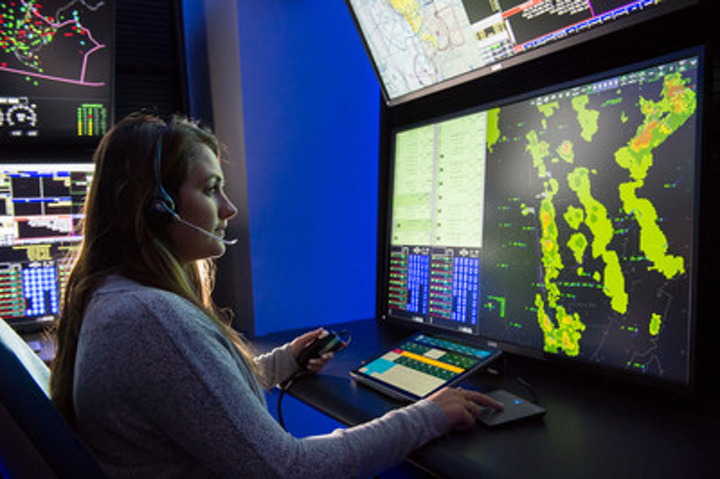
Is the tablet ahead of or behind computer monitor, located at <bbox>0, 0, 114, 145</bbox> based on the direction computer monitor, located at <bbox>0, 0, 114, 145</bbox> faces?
ahead

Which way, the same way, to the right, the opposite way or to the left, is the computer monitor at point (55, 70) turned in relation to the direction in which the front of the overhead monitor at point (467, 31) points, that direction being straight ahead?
to the left

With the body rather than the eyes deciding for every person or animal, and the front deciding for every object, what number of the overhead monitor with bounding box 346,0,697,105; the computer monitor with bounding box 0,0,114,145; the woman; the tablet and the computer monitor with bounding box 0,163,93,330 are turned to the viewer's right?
1

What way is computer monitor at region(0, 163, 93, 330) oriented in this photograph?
toward the camera

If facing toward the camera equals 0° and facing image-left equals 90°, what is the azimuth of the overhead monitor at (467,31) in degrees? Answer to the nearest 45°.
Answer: approximately 45°

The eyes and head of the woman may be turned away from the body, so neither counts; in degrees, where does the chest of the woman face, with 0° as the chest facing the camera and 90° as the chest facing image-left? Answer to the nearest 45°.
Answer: approximately 270°

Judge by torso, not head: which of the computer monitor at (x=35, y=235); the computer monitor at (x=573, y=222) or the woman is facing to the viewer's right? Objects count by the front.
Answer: the woman

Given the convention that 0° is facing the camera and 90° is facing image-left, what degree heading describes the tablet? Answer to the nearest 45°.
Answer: approximately 45°

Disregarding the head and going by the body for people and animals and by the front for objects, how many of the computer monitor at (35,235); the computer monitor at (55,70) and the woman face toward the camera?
2

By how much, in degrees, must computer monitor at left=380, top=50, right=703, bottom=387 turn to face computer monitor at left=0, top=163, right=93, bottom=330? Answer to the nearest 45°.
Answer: approximately 45° to its right

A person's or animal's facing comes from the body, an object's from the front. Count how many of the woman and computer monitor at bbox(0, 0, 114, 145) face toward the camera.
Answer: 1

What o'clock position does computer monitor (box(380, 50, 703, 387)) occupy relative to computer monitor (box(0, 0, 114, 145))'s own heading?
computer monitor (box(380, 50, 703, 387)) is roughly at 11 o'clock from computer monitor (box(0, 0, 114, 145)).

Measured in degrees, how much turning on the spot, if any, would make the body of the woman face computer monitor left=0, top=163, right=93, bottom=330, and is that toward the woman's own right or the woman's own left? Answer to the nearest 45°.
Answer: approximately 135° to the woman's own left

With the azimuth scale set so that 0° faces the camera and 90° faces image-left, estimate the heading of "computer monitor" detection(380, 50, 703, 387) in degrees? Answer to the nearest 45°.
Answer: approximately 45°

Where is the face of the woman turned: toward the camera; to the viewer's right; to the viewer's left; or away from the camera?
to the viewer's right

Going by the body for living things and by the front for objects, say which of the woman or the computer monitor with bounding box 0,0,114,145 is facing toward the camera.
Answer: the computer monitor

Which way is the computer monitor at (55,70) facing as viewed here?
toward the camera

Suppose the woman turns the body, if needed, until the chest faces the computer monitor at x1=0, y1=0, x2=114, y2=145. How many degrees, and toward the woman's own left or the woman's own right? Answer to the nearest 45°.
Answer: approximately 135° to the woman's own left
